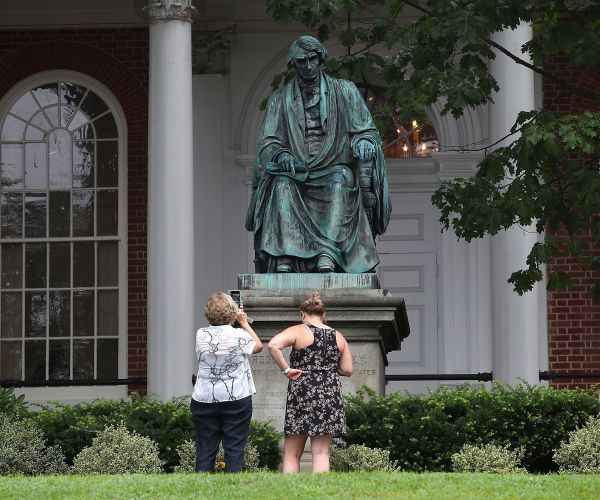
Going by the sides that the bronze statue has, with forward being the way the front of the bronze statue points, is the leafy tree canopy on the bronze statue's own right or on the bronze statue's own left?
on the bronze statue's own left

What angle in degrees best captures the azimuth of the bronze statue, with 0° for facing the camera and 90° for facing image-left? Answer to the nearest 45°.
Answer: approximately 0°

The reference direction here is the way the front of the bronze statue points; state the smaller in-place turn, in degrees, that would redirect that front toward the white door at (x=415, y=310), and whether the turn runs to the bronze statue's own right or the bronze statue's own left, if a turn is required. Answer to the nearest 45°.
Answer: approximately 180°

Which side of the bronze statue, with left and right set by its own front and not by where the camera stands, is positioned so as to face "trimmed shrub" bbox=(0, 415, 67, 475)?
right

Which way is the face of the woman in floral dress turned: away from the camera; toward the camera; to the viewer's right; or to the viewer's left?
away from the camera

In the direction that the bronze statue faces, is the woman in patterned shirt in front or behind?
in front

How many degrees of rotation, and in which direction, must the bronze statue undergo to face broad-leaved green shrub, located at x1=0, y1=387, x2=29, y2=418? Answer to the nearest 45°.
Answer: approximately 90° to its right
